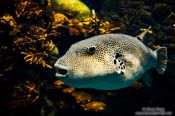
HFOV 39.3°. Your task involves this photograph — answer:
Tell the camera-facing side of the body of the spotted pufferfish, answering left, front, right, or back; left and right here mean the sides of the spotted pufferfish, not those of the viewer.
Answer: left

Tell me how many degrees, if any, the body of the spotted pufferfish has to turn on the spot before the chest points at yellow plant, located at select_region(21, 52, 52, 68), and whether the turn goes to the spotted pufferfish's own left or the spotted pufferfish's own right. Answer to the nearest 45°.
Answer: approximately 45° to the spotted pufferfish's own right
